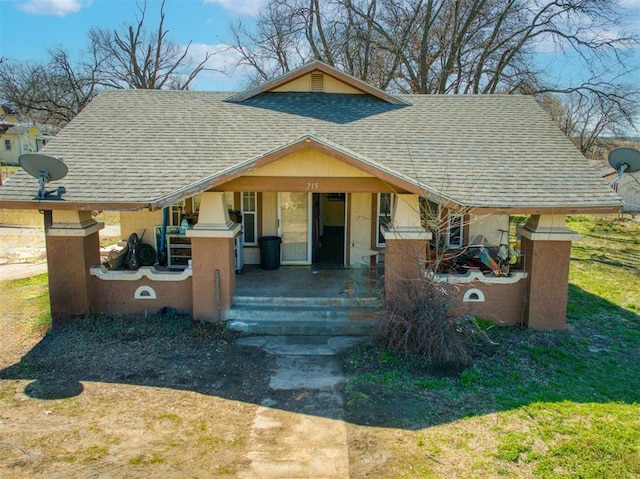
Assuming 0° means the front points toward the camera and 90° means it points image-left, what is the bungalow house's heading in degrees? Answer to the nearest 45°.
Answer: approximately 0°

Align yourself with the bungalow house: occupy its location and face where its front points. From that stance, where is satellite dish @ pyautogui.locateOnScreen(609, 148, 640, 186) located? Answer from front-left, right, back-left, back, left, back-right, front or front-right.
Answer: left

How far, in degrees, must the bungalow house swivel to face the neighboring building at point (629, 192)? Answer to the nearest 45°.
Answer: approximately 135° to its left

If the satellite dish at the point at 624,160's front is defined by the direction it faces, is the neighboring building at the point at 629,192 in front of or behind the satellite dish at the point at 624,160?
in front

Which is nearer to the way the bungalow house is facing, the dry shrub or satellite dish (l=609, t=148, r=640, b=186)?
the dry shrub
